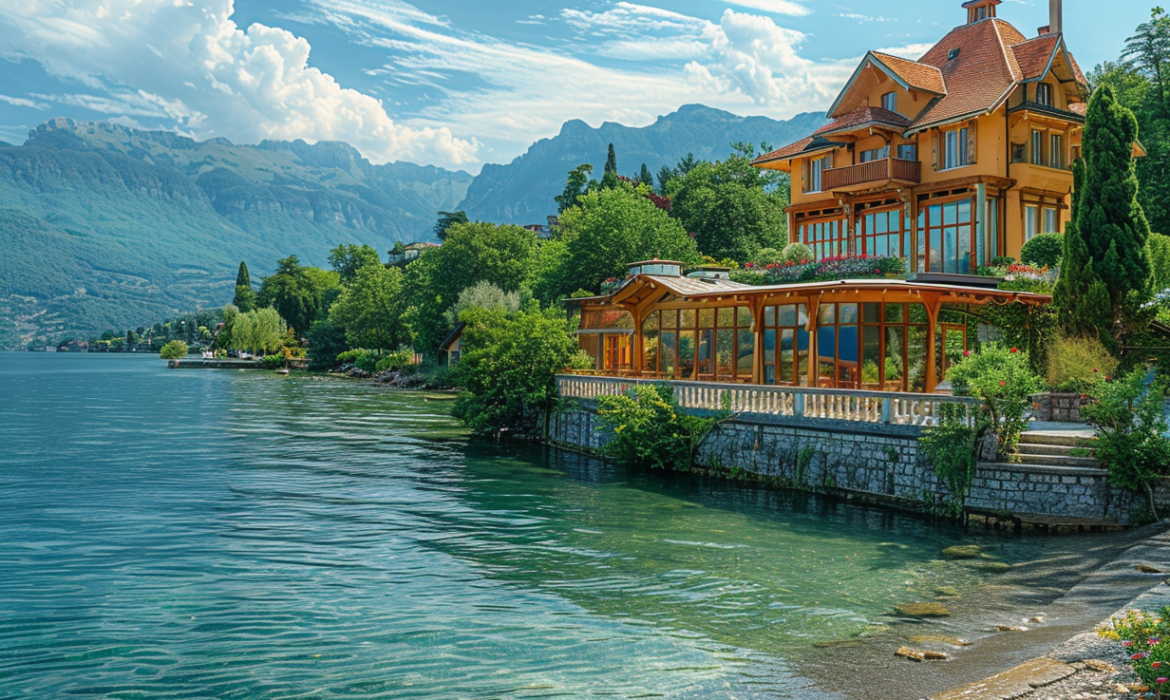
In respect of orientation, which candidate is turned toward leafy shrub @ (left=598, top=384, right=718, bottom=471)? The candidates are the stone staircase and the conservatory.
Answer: the conservatory

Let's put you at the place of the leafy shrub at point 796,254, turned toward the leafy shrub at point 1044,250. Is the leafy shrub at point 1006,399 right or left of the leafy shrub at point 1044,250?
right

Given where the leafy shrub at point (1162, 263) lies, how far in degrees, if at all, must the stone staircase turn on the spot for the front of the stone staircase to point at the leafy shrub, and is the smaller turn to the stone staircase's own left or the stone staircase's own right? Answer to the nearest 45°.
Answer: approximately 180°

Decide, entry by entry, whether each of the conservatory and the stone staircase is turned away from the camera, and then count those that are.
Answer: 0

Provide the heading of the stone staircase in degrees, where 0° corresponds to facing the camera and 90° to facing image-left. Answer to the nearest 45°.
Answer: approximately 0°

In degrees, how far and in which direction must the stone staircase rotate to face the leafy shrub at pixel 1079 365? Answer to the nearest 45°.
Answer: approximately 180°

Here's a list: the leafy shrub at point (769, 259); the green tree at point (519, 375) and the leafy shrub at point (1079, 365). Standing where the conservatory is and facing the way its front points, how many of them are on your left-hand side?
1

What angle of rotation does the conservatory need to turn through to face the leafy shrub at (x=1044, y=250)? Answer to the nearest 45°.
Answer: approximately 180°

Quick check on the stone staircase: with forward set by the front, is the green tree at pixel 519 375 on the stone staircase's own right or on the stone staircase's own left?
on the stone staircase's own right

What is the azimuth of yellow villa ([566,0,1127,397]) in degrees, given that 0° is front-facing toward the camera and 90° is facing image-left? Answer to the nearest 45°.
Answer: approximately 45°

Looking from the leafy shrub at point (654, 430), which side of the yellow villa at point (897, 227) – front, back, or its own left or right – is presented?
front

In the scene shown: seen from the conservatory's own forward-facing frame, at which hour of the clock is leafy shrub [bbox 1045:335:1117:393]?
The leafy shrub is roughly at 9 o'clock from the conservatory.
